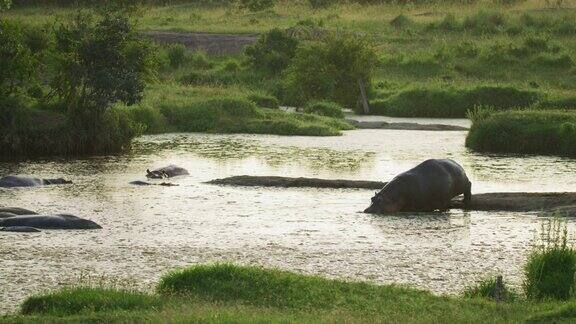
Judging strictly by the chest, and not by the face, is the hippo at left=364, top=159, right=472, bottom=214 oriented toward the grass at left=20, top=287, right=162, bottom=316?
no

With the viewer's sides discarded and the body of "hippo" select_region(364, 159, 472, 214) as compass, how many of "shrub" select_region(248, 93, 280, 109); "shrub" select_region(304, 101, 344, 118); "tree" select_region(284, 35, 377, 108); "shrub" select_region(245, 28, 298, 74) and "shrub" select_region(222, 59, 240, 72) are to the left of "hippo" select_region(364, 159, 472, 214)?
0

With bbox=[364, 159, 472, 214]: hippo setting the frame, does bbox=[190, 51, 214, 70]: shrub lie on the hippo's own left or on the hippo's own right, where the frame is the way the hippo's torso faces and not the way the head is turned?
on the hippo's own right

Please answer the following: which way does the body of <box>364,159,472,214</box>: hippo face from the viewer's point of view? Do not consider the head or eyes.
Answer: to the viewer's left

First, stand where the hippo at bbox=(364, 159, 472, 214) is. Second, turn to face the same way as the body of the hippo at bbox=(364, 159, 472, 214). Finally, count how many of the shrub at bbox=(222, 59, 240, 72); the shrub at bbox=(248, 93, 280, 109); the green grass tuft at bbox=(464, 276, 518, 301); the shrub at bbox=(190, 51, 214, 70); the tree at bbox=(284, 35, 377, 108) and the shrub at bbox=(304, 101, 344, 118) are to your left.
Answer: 1

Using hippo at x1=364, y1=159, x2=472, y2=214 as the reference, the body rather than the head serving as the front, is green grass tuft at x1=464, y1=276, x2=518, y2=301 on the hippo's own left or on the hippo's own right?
on the hippo's own left

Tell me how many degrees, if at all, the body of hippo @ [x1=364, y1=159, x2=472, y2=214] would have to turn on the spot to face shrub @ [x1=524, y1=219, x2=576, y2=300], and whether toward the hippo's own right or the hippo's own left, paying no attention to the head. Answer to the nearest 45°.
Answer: approximately 90° to the hippo's own left

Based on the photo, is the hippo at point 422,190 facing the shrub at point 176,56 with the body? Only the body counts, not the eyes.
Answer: no

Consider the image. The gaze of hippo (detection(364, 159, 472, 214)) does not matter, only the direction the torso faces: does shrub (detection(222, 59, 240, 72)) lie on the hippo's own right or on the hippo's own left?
on the hippo's own right

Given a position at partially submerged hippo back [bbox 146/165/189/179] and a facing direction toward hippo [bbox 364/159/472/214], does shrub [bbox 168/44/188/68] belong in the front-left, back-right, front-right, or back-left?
back-left

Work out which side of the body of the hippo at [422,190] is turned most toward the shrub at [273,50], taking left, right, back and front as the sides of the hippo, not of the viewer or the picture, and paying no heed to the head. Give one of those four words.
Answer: right

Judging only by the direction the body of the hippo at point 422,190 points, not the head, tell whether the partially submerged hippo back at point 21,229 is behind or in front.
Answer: in front

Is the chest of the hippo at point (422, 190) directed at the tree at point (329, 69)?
no

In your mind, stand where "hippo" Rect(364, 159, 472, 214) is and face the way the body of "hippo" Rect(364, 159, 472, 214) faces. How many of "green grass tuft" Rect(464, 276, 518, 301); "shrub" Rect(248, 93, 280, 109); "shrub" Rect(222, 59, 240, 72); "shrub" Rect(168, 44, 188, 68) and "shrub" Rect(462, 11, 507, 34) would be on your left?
1
